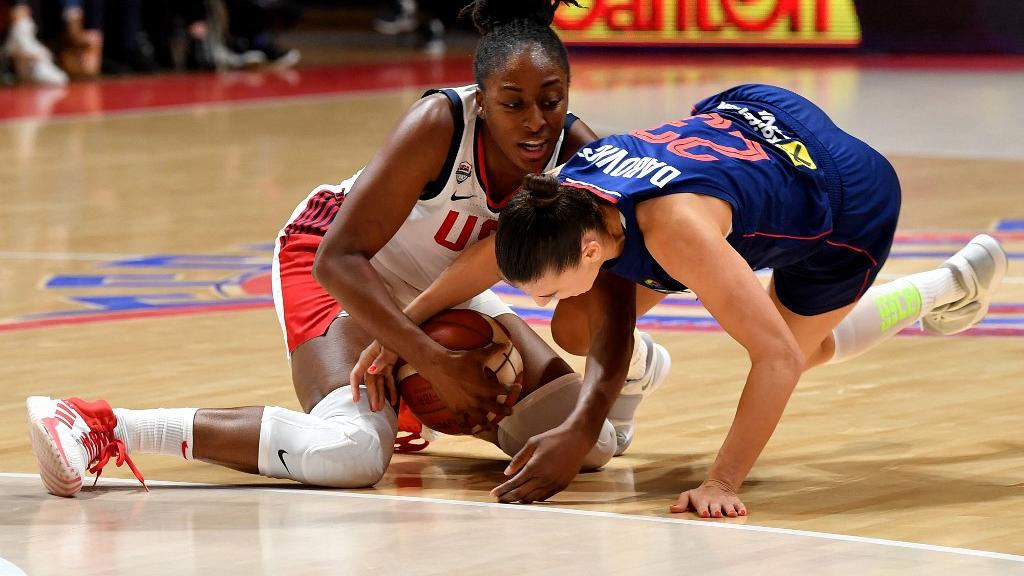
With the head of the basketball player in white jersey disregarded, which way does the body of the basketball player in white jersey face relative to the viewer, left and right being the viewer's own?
facing the viewer and to the right of the viewer

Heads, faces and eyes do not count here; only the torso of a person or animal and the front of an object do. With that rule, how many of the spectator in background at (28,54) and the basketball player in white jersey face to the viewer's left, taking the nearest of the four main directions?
0

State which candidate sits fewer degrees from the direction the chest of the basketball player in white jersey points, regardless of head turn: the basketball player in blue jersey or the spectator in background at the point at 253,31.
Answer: the basketball player in blue jersey

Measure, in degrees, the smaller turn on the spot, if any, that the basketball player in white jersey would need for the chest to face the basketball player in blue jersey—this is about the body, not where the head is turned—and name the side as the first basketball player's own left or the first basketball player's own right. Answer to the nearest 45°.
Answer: approximately 45° to the first basketball player's own left

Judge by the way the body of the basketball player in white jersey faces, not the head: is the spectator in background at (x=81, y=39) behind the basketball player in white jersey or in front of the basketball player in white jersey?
behind

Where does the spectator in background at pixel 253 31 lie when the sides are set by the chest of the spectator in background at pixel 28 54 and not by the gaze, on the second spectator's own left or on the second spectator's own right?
on the second spectator's own left

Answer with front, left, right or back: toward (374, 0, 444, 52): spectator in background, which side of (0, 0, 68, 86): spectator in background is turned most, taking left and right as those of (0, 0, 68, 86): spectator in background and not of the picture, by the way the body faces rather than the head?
left

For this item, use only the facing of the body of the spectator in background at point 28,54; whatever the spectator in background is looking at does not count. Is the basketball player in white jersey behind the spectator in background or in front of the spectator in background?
in front
